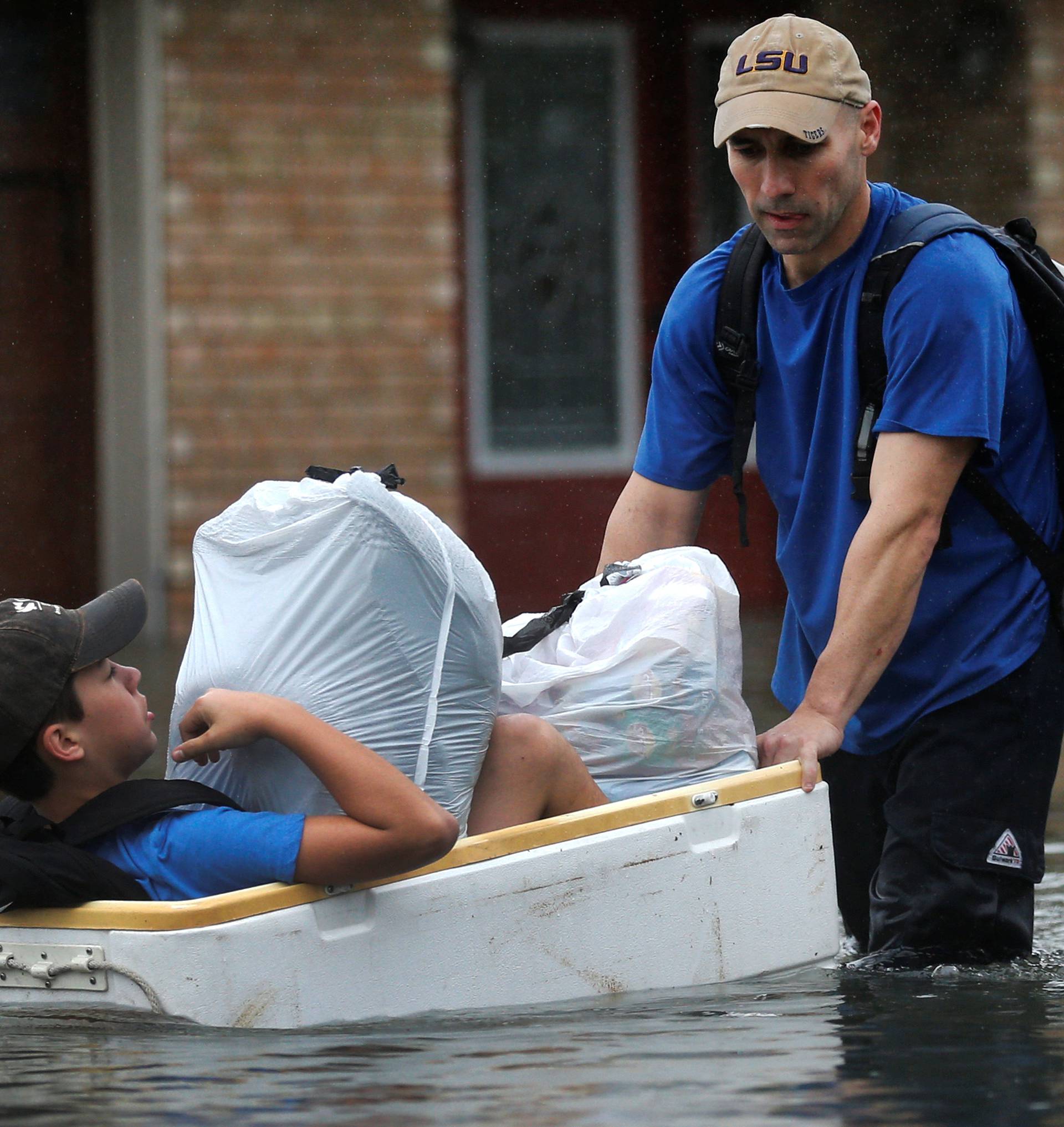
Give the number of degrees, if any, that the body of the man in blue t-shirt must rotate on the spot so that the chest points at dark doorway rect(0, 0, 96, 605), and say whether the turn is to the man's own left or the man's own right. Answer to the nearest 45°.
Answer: approximately 90° to the man's own right

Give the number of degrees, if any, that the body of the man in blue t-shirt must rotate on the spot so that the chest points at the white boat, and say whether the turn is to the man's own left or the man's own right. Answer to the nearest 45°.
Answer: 0° — they already face it

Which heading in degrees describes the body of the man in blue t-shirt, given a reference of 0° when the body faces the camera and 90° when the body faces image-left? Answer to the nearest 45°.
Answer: approximately 45°

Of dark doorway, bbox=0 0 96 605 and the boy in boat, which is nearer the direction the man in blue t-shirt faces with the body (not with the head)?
the boy in boat

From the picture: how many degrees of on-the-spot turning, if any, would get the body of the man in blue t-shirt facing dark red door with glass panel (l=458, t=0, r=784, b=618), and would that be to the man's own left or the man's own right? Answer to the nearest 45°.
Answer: approximately 135° to the man's own right

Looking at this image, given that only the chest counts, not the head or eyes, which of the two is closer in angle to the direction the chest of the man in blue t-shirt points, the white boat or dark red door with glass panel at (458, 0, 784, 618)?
the white boat

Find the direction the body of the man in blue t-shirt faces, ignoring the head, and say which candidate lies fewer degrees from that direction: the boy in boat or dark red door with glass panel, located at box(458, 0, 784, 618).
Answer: the boy in boat
